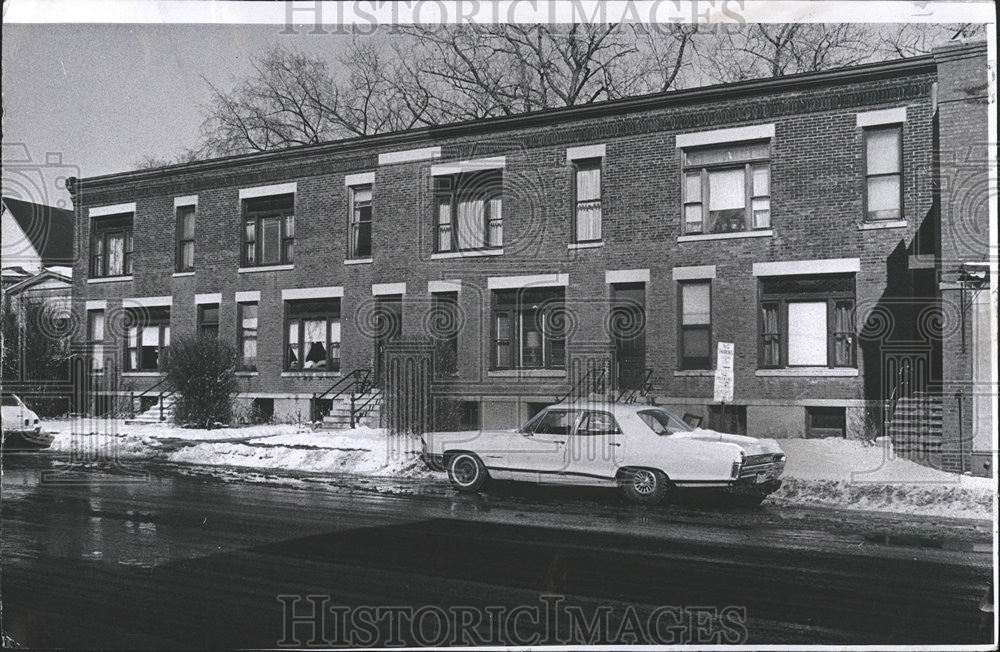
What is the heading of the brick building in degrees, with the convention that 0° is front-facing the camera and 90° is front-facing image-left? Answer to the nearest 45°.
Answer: approximately 45°

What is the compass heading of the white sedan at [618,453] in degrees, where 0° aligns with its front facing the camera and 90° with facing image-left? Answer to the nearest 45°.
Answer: approximately 135°

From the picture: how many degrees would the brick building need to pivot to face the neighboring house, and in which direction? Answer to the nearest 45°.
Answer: approximately 45° to its right

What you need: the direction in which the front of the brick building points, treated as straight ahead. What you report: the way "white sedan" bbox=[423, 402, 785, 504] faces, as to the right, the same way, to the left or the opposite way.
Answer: to the right
